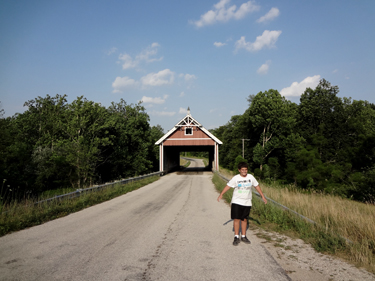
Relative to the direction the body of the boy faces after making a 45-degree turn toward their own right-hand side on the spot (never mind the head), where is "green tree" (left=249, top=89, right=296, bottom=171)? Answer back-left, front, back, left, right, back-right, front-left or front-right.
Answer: back-right

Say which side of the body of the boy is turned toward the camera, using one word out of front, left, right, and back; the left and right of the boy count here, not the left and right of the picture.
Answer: front
